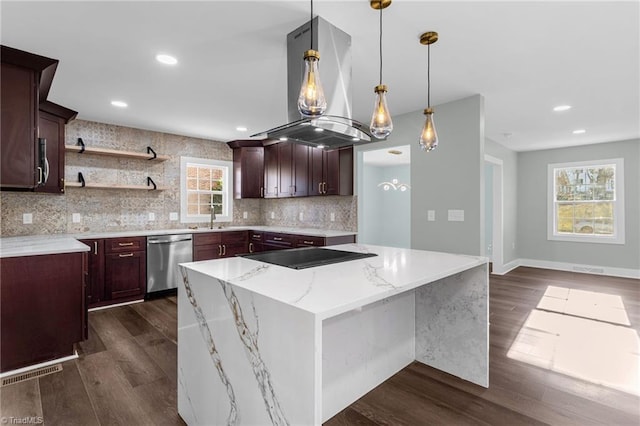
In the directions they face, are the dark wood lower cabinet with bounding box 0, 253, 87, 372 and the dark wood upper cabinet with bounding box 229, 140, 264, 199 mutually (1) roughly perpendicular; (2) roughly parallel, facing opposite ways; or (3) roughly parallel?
roughly perpendicular

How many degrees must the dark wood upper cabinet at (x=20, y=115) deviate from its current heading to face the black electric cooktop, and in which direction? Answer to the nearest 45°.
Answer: approximately 45° to its right

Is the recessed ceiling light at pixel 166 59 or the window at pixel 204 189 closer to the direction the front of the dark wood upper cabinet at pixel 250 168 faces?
the recessed ceiling light

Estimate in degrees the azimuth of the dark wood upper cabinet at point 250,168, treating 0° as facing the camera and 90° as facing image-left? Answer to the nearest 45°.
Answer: approximately 315°

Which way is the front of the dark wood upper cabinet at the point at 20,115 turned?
to the viewer's right

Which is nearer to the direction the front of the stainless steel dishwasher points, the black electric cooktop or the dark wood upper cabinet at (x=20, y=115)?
the black electric cooktop

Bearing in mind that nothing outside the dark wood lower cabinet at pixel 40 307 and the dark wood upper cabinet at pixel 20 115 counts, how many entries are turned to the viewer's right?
2

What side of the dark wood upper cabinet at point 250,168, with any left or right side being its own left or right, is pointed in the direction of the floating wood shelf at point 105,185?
right

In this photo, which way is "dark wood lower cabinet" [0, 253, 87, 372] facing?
to the viewer's right

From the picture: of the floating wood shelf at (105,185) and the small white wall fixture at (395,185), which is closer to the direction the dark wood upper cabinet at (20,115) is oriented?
the small white wall fixture
